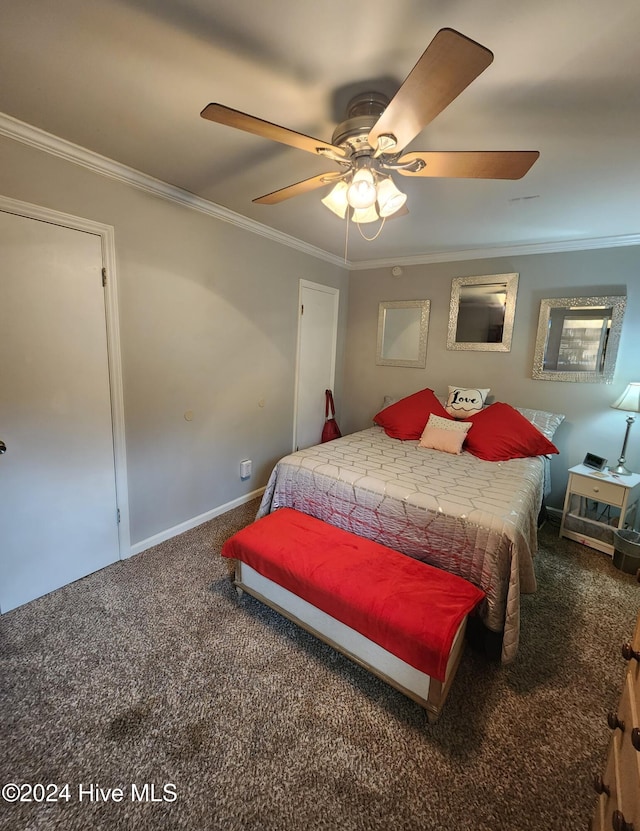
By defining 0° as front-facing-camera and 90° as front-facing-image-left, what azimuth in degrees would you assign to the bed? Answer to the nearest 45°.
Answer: approximately 45°

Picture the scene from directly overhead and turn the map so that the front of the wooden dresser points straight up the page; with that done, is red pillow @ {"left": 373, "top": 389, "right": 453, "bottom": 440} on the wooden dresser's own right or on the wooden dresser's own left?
on the wooden dresser's own right

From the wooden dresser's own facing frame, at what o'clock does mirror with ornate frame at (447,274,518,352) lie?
The mirror with ornate frame is roughly at 2 o'clock from the wooden dresser.

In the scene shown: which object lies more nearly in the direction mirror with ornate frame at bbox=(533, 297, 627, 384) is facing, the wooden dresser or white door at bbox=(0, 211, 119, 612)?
the wooden dresser

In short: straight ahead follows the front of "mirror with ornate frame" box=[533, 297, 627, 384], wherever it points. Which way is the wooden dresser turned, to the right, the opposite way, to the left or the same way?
to the right

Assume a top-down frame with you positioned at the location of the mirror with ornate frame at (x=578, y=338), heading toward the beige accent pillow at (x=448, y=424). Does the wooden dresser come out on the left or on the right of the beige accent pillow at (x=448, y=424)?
left

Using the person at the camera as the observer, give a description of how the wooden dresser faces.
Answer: facing to the left of the viewer

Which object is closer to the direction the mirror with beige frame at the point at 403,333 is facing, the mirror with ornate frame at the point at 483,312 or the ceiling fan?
the ceiling fan

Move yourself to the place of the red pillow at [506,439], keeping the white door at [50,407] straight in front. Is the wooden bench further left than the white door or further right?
left
